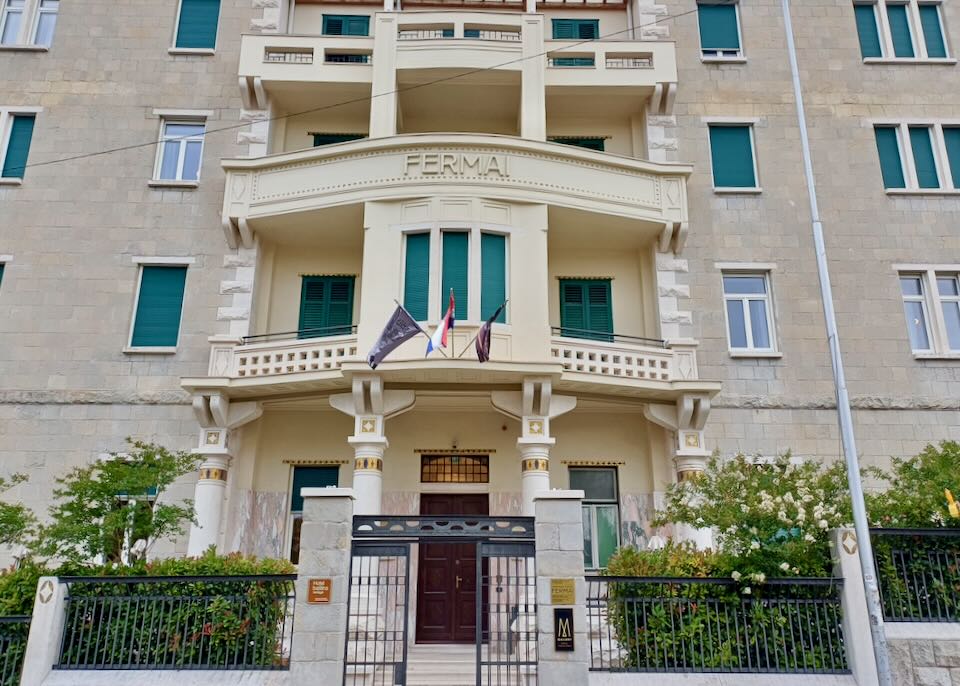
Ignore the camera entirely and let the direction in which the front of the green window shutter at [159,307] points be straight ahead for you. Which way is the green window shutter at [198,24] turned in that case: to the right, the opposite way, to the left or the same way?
the same way

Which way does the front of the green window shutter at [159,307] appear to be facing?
toward the camera

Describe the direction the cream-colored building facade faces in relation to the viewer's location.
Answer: facing the viewer

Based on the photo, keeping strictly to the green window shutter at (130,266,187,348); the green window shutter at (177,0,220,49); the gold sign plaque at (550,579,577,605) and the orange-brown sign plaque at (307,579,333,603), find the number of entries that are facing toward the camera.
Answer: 4

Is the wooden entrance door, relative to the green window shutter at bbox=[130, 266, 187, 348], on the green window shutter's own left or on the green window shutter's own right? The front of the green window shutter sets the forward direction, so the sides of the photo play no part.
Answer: on the green window shutter's own left

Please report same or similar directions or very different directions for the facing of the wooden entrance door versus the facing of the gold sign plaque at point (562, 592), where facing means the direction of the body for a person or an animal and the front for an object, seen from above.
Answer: same or similar directions

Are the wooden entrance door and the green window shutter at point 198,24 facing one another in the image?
no

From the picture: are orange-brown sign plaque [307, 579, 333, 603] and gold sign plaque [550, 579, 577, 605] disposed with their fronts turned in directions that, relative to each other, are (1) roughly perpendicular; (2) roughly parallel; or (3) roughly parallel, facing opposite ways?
roughly parallel

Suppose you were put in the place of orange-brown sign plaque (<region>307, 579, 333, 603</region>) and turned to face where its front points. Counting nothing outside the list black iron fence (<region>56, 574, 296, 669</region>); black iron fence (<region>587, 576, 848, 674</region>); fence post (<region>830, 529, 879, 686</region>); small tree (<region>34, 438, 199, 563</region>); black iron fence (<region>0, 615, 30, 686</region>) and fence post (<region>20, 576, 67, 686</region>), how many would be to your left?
2

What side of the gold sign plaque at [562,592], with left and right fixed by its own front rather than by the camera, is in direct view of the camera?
front

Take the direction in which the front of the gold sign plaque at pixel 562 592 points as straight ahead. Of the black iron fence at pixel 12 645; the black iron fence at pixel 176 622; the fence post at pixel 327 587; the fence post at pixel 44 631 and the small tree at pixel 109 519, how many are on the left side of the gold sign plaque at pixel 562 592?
0

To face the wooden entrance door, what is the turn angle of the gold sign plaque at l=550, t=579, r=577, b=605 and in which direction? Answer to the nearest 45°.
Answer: approximately 180°

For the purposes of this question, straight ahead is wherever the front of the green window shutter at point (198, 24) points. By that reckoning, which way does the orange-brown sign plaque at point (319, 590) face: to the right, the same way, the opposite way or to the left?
the same way

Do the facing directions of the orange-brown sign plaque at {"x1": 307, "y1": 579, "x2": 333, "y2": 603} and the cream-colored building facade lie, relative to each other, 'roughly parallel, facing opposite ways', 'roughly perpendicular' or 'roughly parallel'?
roughly parallel

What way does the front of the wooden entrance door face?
toward the camera

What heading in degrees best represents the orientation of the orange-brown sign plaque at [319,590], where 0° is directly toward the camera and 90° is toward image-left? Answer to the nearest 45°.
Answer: approximately 0°

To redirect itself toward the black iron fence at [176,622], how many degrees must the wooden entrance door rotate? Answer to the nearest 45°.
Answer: approximately 45° to its right
